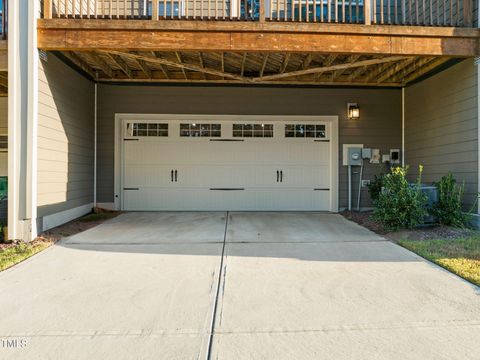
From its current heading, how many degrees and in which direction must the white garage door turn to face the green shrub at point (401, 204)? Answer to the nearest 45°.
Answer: approximately 45° to its left

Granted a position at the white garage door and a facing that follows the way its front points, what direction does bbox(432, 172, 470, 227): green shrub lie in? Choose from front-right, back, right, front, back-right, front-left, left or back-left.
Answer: front-left

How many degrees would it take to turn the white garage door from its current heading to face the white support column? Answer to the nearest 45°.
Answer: approximately 45° to its right

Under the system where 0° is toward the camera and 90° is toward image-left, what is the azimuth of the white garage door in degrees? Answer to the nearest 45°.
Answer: approximately 0°

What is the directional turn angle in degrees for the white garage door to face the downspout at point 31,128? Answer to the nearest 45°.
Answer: approximately 45° to its right
